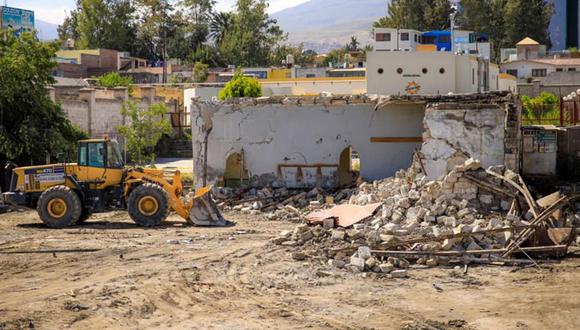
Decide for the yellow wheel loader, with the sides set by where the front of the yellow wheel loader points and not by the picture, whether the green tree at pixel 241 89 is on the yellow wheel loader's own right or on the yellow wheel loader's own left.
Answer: on the yellow wheel loader's own left

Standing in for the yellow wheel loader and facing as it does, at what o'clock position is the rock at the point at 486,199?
The rock is roughly at 1 o'clock from the yellow wheel loader.

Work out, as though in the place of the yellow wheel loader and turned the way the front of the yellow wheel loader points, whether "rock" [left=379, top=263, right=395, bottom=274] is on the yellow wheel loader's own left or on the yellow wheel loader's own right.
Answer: on the yellow wheel loader's own right

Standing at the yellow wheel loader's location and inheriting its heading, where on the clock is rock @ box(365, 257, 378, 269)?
The rock is roughly at 2 o'clock from the yellow wheel loader.

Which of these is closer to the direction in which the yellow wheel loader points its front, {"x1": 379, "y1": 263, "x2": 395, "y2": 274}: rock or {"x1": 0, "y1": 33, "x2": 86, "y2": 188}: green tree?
the rock

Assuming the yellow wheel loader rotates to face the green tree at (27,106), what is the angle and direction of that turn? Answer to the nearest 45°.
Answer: approximately 90° to its left

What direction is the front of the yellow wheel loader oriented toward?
to the viewer's right

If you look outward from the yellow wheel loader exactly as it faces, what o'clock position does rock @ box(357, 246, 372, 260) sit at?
The rock is roughly at 2 o'clock from the yellow wheel loader.

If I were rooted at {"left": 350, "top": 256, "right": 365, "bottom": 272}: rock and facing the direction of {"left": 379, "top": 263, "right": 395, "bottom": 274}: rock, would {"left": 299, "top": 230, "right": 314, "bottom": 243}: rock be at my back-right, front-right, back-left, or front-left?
back-left

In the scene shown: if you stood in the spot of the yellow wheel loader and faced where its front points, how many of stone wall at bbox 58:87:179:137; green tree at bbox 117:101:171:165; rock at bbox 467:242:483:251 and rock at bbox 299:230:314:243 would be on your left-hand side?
2

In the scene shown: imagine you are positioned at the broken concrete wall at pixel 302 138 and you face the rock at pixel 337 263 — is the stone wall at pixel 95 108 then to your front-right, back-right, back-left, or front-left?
back-right

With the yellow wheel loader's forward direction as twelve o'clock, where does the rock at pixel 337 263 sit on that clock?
The rock is roughly at 2 o'clock from the yellow wheel loader.
